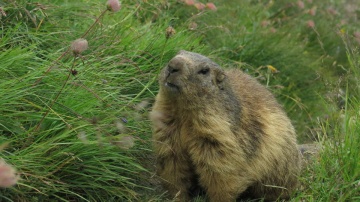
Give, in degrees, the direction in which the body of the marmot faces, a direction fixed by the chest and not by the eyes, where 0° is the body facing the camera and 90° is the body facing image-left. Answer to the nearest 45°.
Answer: approximately 45°
